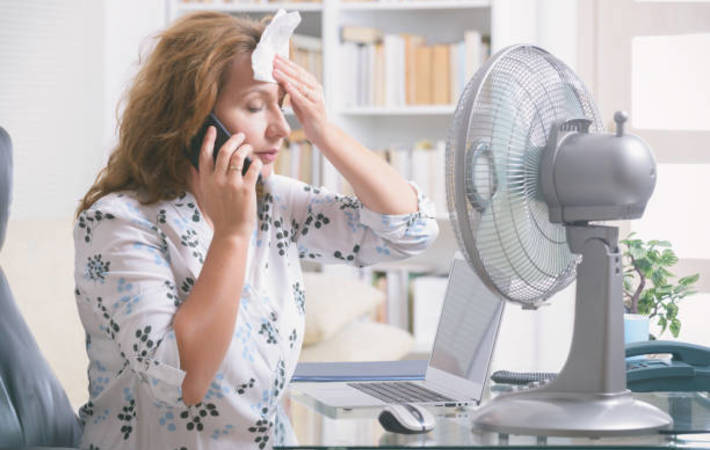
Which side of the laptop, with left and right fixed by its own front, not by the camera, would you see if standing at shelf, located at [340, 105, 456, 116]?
right

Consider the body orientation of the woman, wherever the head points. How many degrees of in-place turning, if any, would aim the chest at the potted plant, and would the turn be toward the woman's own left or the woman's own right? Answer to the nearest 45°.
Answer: approximately 90° to the woman's own left

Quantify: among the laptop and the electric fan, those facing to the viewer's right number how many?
0

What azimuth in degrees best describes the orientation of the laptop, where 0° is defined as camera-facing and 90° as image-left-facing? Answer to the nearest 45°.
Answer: approximately 90°

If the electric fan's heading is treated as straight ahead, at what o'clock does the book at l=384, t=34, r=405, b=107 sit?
The book is roughly at 1 o'clock from the electric fan.

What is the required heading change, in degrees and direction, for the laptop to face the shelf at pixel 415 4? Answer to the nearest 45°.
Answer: approximately 90° to its right

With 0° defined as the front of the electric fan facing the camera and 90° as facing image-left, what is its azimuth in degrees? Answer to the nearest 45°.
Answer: approximately 135°

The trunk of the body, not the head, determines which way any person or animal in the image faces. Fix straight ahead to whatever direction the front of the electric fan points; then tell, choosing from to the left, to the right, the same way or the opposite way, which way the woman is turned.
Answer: the opposite way

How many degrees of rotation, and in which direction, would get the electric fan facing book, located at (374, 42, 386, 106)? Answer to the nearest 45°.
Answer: approximately 45° to its right

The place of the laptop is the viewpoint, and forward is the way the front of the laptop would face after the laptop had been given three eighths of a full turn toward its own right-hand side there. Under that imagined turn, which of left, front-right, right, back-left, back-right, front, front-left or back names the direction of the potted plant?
front

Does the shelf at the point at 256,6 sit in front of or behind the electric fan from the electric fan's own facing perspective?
in front
